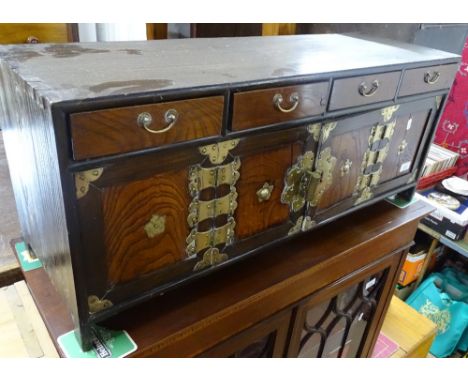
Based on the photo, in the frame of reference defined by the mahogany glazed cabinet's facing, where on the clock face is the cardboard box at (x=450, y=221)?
The cardboard box is roughly at 9 o'clock from the mahogany glazed cabinet.

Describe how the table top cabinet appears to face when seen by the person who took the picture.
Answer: facing the viewer and to the right of the viewer

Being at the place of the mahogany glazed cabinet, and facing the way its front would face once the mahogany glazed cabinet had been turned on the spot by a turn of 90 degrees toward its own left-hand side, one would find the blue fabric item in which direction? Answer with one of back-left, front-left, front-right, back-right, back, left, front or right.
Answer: front

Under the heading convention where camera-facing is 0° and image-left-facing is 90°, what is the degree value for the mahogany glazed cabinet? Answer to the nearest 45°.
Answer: approximately 315°

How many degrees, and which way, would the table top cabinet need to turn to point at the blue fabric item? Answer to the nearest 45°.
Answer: approximately 90° to its left

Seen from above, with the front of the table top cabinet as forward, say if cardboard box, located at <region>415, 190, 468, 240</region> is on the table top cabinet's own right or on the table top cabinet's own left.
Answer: on the table top cabinet's own left
